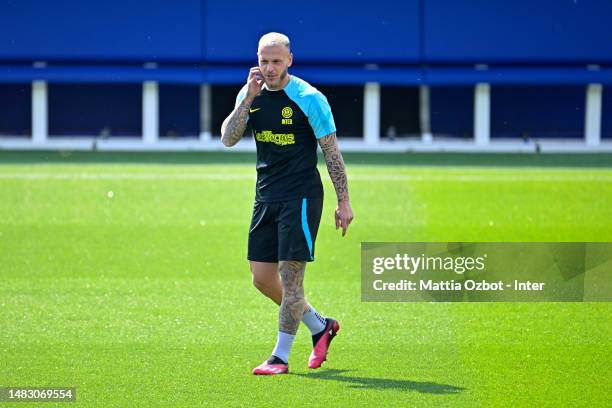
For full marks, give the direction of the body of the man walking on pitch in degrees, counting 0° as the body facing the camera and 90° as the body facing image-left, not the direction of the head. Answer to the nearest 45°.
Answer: approximately 45°
